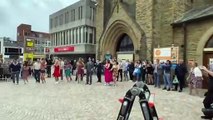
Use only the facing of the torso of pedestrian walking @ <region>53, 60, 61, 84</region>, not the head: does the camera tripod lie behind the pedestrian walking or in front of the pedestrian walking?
in front

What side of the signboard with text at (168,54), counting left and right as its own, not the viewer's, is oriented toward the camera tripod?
front

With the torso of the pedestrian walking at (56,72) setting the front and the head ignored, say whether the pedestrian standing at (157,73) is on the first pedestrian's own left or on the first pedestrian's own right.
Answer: on the first pedestrian's own left

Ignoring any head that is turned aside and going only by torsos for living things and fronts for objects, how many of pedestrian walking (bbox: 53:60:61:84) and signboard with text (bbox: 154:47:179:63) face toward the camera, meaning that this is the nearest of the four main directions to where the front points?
2

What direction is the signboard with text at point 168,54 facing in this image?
toward the camera

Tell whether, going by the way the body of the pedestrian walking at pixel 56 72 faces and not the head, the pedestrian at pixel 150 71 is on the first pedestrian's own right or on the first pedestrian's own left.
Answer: on the first pedestrian's own left

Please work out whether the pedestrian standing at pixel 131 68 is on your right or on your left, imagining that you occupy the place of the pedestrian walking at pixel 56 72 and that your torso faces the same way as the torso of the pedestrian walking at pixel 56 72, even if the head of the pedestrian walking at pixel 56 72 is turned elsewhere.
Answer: on your left

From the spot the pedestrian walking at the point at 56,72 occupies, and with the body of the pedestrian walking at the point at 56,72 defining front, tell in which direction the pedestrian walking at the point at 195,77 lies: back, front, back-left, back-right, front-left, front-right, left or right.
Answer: front-left

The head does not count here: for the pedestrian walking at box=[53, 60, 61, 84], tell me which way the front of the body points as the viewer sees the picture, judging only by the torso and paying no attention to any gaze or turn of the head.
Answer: toward the camera
